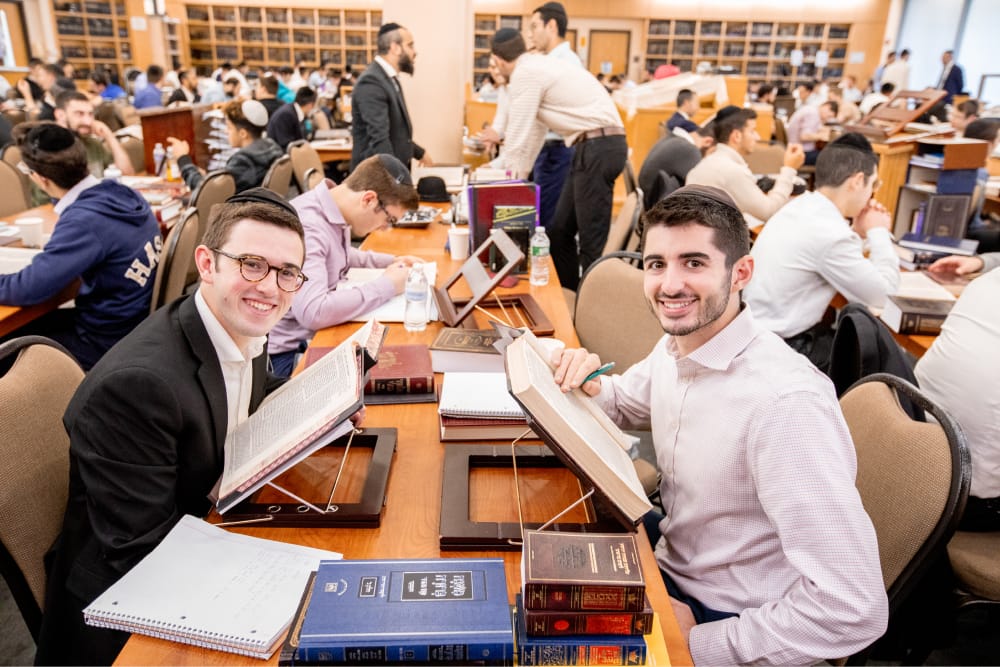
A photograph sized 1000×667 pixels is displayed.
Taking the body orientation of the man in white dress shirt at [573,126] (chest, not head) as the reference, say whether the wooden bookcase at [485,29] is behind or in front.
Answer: in front

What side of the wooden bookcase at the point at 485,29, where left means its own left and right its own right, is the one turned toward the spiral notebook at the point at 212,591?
front

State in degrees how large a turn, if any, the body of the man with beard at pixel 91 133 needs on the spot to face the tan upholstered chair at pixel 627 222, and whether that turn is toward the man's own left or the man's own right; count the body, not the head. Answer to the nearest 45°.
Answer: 0° — they already face it

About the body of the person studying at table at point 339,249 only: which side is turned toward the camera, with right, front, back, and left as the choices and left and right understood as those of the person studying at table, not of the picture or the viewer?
right

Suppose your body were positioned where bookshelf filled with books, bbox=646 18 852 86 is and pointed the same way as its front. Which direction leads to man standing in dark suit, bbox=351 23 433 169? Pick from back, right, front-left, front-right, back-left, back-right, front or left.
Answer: front

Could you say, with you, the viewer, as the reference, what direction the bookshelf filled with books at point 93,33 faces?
facing the viewer

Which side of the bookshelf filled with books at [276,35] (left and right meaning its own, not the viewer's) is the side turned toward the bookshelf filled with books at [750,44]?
left

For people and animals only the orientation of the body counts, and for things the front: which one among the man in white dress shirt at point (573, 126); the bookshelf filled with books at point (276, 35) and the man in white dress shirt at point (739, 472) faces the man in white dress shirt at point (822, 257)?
the bookshelf filled with books

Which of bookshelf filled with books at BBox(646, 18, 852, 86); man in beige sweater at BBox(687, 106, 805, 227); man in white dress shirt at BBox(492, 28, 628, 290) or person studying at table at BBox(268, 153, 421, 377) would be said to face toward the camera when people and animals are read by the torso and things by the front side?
the bookshelf filled with books

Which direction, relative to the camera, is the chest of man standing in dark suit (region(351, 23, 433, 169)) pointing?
to the viewer's right

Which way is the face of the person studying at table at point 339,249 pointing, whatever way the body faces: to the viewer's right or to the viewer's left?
to the viewer's right

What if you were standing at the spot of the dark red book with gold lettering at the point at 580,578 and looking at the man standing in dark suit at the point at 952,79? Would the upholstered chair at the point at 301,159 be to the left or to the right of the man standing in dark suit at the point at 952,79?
left

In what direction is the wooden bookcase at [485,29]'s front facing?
toward the camera

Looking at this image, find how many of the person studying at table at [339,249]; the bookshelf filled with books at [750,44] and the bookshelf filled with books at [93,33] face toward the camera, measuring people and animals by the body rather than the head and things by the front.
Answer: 2

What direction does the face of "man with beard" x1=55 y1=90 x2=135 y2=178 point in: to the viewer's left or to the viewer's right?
to the viewer's right

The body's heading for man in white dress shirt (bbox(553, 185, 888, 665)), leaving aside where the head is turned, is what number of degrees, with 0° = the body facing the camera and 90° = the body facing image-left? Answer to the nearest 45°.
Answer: approximately 45°
